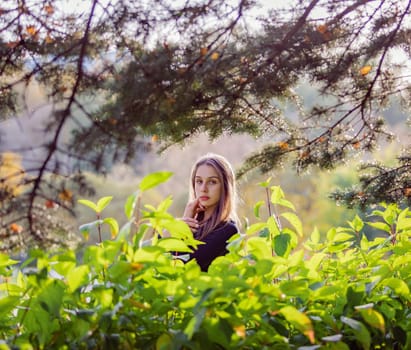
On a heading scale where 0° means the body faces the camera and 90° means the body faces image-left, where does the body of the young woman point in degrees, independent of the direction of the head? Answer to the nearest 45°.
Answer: approximately 45°
